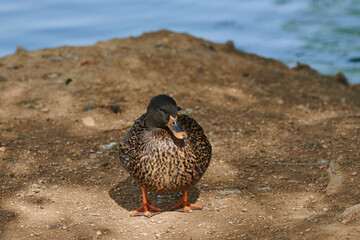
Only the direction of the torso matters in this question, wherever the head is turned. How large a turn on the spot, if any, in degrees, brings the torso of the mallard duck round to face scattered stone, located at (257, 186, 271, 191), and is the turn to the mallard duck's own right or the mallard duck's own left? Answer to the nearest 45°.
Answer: approximately 135° to the mallard duck's own left

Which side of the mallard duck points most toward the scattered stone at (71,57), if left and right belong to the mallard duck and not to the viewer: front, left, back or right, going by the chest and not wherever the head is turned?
back

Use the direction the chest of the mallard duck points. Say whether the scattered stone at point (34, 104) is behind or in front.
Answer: behind

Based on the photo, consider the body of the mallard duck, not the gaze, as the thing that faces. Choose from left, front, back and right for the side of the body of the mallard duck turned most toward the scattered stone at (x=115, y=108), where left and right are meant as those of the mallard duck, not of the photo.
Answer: back

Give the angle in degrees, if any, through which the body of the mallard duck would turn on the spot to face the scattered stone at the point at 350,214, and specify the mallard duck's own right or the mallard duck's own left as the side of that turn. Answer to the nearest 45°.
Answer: approximately 45° to the mallard duck's own left

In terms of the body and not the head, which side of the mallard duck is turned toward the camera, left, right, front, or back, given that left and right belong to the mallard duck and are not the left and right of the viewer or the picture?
front

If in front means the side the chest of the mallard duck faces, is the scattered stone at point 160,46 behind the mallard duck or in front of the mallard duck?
behind

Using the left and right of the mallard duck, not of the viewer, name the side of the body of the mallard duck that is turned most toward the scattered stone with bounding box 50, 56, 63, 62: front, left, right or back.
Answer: back
